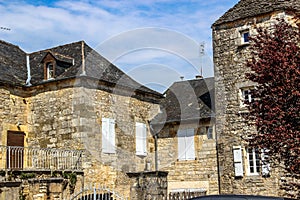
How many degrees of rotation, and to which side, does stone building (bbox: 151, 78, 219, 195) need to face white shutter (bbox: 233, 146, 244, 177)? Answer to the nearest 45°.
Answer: approximately 45° to its left

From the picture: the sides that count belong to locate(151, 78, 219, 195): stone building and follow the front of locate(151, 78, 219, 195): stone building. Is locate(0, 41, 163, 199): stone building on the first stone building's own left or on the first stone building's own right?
on the first stone building's own right

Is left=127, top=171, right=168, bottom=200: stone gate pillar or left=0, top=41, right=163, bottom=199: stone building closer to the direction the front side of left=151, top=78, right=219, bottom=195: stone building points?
the stone gate pillar

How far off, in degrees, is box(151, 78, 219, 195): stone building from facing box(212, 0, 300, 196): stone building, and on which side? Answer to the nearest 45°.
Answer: approximately 45° to its left

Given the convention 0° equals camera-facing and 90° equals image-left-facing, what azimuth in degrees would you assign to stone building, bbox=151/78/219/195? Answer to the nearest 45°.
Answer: approximately 0°

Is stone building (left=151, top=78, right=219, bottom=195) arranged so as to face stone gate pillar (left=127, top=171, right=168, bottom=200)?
yes

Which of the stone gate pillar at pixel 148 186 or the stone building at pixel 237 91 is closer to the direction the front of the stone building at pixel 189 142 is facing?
the stone gate pillar
